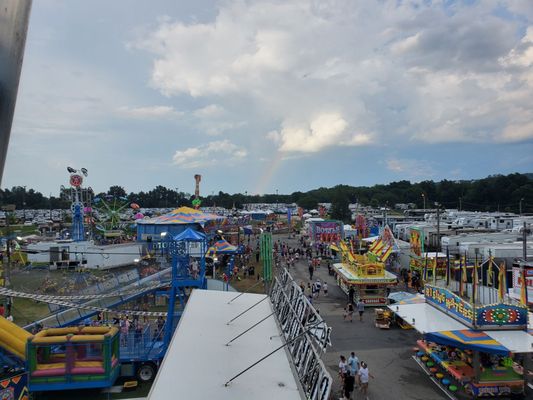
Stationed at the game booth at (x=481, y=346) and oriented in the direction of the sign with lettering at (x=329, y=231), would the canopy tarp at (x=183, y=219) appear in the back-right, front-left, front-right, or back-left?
front-left

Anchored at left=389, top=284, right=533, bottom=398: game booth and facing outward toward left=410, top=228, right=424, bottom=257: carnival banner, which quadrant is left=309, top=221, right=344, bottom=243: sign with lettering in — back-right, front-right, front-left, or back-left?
front-left

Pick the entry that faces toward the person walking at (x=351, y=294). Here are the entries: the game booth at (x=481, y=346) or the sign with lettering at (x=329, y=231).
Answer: the sign with lettering

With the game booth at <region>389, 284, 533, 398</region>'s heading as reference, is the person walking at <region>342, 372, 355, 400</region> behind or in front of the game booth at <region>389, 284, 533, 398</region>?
in front

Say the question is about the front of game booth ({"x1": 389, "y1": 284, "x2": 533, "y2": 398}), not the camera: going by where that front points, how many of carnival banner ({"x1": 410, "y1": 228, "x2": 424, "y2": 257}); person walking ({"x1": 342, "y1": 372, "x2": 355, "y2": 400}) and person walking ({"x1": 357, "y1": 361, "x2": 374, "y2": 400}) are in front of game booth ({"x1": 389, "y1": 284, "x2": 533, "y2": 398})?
2

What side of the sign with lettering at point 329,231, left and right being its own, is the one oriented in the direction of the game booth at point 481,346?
front

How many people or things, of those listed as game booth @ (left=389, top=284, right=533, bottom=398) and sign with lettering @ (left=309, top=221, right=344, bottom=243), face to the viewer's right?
0

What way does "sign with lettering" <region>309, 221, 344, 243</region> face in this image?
toward the camera

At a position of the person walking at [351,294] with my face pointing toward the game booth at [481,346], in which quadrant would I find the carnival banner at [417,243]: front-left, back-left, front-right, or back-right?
back-left

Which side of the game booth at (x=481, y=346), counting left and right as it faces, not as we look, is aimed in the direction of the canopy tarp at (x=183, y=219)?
right

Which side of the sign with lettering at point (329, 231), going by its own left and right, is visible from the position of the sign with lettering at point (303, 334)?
front

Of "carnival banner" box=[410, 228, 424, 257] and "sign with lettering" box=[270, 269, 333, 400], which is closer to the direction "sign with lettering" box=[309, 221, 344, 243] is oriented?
the sign with lettering

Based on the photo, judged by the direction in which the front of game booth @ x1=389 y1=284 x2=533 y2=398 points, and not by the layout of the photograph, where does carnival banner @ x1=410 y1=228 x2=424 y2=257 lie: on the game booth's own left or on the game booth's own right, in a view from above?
on the game booth's own right

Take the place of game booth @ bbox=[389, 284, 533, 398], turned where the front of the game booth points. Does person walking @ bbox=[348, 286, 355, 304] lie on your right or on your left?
on your right

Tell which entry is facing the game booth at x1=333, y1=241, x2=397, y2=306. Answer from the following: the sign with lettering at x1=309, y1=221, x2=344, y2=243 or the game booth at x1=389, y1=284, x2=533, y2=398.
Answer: the sign with lettering

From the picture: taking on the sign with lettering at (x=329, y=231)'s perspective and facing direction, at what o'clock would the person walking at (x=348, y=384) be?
The person walking is roughly at 12 o'clock from the sign with lettering.

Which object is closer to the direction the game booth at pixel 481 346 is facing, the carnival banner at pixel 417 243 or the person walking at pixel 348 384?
the person walking

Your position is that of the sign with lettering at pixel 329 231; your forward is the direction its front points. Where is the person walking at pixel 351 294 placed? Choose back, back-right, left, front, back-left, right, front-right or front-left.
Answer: front
